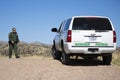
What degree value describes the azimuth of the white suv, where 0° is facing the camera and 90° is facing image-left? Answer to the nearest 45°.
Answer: approximately 135°
